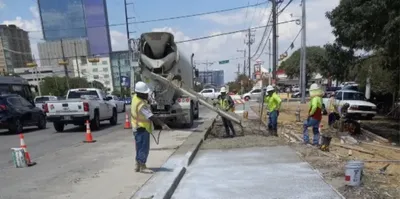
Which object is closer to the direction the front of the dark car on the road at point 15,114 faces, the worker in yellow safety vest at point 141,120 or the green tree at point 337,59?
the green tree

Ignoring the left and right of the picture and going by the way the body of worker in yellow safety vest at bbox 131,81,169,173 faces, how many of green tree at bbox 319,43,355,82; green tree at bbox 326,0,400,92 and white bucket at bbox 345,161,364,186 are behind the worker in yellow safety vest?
0

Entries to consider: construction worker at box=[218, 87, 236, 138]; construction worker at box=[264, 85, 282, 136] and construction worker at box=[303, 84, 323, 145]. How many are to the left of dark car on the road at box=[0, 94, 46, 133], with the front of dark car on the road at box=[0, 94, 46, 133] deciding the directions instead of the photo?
0

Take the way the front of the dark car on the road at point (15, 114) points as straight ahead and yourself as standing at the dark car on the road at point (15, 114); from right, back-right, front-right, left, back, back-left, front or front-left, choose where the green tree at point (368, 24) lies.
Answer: right

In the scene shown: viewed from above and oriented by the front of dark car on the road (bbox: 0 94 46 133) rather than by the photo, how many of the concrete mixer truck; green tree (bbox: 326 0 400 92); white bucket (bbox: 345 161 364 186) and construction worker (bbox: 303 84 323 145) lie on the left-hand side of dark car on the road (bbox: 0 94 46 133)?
0

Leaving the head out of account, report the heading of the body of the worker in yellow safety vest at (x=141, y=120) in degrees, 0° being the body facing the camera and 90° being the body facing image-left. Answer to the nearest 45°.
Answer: approximately 270°

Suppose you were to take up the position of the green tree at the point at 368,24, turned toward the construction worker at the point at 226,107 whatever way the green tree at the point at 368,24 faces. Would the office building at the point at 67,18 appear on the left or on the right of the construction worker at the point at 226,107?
right

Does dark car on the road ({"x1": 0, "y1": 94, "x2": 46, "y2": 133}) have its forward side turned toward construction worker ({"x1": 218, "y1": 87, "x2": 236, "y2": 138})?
no

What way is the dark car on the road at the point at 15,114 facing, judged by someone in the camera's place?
facing away from the viewer and to the right of the viewer

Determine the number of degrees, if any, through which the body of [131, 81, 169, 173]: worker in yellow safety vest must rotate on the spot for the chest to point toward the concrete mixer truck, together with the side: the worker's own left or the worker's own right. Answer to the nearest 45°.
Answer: approximately 90° to the worker's own left

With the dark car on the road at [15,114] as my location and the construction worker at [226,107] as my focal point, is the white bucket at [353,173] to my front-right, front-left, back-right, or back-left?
front-right

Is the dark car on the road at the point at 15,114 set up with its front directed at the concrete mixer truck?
no
